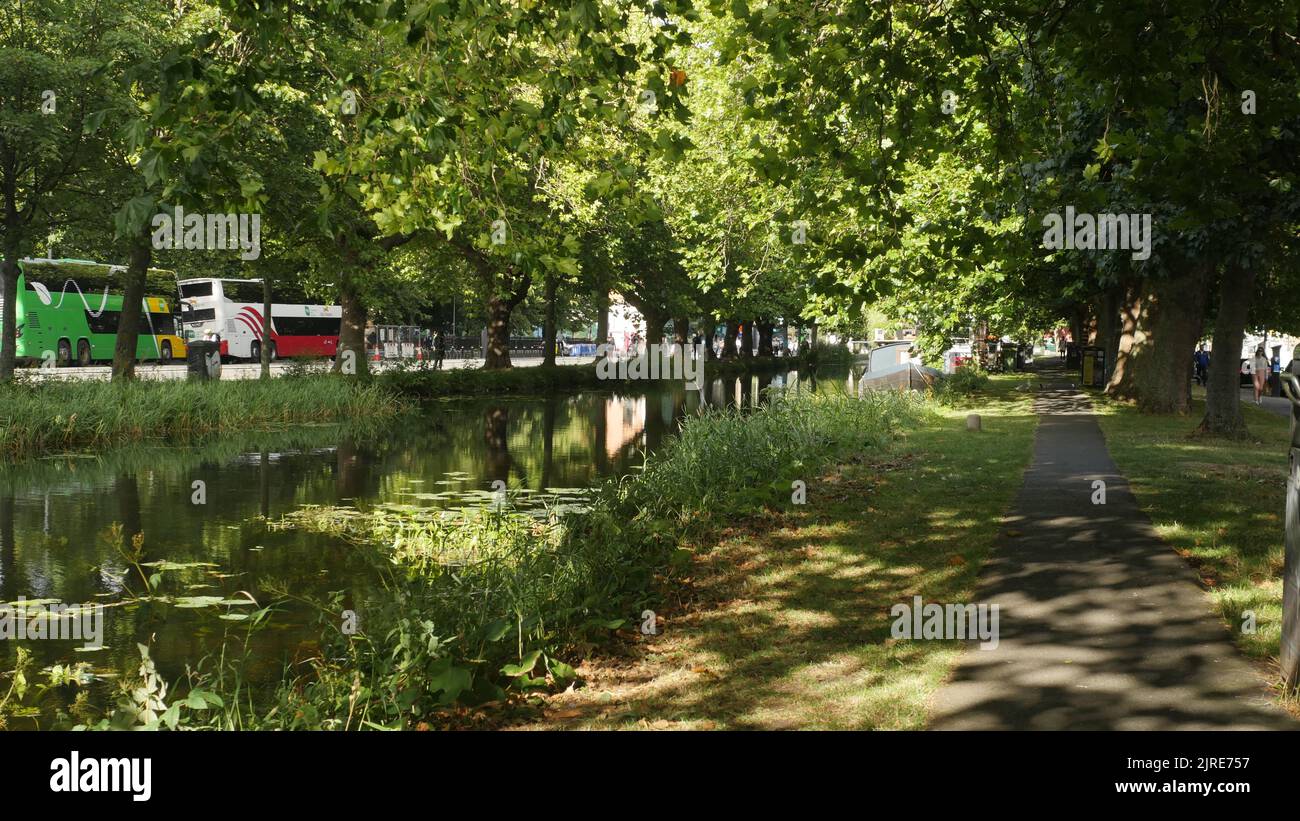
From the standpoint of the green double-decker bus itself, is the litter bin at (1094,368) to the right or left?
on its right

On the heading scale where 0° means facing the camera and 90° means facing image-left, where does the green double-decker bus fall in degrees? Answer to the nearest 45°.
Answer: approximately 225°
